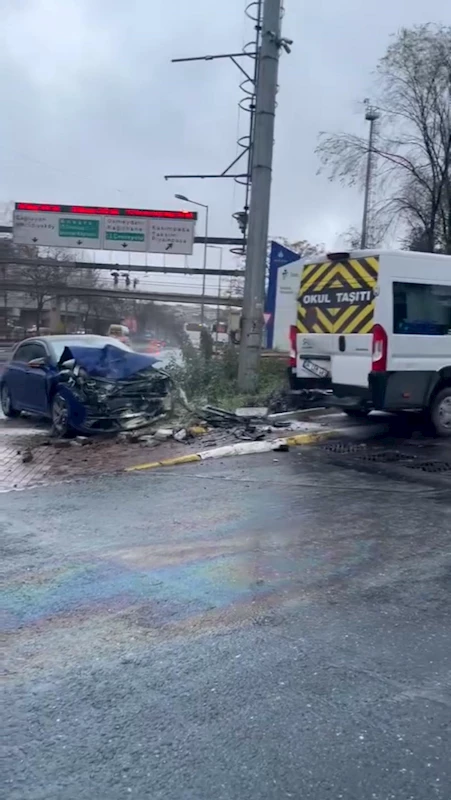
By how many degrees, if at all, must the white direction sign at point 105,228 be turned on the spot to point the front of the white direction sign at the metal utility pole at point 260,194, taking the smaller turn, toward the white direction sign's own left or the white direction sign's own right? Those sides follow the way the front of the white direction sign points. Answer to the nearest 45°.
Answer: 0° — it already faces it

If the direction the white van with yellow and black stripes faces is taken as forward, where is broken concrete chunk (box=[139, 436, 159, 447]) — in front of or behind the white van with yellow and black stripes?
behind

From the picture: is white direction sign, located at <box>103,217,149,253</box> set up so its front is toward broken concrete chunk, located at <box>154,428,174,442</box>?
yes

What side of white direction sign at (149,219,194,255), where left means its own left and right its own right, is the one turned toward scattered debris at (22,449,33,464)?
front

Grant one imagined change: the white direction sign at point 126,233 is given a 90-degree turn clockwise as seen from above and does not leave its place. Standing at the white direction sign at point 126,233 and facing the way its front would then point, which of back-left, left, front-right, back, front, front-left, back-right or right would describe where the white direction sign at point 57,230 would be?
front

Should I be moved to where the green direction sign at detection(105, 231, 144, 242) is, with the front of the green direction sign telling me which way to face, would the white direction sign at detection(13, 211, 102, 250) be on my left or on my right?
on my right

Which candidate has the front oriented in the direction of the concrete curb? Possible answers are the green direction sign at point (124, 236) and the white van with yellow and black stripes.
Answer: the green direction sign

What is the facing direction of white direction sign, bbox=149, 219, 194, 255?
toward the camera

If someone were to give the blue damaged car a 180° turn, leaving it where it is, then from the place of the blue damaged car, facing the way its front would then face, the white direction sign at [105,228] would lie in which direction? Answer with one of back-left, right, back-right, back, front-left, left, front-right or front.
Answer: front-right

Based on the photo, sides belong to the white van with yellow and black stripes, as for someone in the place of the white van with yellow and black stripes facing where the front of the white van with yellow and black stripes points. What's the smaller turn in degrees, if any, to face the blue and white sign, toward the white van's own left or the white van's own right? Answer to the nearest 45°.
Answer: approximately 45° to the white van's own left

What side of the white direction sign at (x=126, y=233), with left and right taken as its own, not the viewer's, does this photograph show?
front

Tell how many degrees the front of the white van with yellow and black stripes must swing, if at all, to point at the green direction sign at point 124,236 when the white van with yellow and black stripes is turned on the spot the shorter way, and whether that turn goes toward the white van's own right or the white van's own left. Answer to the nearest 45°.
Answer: approximately 90° to the white van's own left

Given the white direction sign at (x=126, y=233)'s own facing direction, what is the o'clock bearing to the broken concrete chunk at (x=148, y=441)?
The broken concrete chunk is roughly at 12 o'clock from the white direction sign.

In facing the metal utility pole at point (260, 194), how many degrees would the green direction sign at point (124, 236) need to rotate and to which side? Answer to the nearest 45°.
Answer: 0° — it already faces it

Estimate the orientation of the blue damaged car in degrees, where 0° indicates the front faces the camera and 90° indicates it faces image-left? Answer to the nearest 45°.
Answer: approximately 315°

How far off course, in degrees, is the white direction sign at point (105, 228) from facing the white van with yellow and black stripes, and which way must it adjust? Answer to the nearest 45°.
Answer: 0° — it already faces it

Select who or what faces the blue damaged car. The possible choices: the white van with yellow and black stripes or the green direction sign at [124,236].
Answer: the green direction sign
